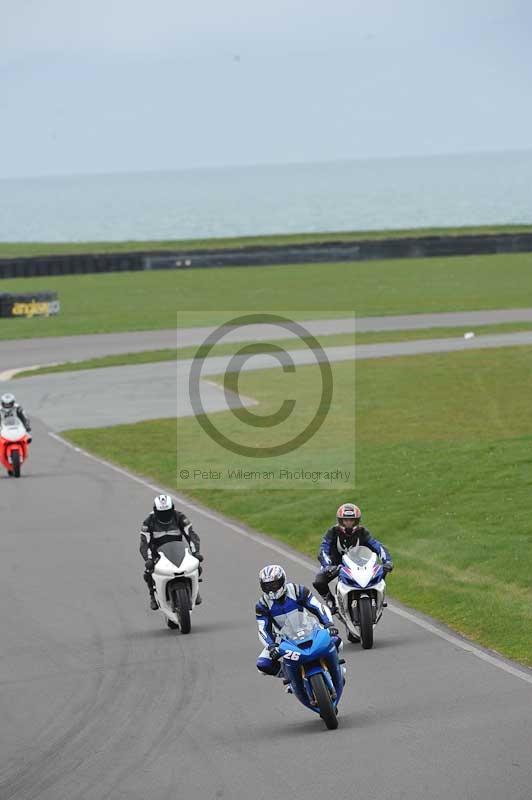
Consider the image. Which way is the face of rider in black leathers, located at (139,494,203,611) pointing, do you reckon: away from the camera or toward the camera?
toward the camera

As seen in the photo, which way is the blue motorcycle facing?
toward the camera

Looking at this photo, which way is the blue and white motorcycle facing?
toward the camera

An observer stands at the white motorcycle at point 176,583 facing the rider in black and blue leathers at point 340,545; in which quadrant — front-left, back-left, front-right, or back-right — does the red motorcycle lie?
back-left

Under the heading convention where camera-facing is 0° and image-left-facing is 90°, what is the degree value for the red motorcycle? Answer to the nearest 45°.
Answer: approximately 0°

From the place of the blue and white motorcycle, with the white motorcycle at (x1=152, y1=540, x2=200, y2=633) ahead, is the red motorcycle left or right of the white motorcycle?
right

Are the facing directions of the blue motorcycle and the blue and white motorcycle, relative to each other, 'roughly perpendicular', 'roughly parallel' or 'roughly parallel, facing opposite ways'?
roughly parallel

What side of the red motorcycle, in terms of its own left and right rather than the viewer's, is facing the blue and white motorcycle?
front

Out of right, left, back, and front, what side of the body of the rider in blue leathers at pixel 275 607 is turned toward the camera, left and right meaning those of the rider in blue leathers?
front

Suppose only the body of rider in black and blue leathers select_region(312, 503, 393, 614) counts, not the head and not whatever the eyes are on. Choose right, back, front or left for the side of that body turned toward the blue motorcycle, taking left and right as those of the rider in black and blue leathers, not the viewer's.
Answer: front

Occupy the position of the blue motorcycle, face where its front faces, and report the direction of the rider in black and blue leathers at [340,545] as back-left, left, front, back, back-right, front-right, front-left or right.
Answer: back

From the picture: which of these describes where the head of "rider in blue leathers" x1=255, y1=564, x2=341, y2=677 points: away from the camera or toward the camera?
toward the camera
